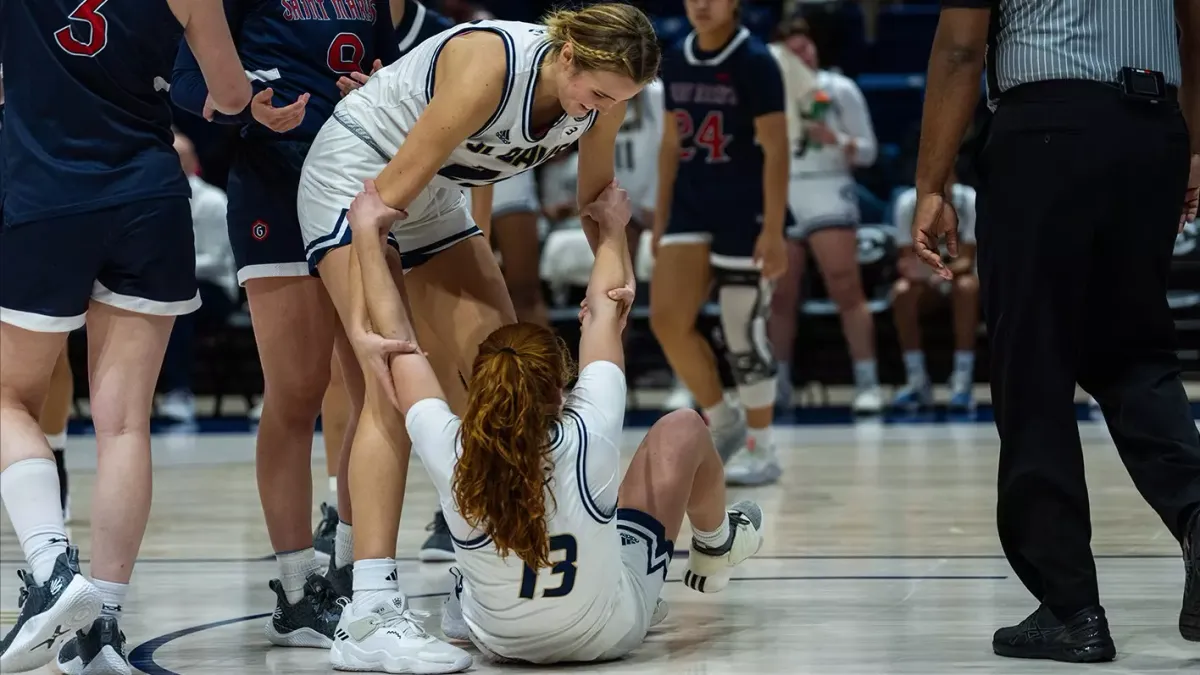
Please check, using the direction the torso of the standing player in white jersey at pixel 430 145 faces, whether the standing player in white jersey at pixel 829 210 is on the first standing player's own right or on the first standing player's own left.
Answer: on the first standing player's own left

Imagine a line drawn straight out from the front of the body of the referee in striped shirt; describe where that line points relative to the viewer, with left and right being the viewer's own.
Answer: facing away from the viewer and to the left of the viewer

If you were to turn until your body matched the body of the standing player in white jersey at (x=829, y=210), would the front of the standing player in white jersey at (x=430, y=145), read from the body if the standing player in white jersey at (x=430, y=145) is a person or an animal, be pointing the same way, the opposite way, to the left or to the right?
to the left

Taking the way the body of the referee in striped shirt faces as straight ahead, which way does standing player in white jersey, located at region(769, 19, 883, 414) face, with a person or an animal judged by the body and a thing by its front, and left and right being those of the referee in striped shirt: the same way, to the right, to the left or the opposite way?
to the left

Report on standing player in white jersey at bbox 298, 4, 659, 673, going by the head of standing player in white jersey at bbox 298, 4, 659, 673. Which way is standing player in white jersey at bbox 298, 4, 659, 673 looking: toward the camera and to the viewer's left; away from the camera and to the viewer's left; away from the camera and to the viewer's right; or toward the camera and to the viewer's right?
toward the camera and to the viewer's right

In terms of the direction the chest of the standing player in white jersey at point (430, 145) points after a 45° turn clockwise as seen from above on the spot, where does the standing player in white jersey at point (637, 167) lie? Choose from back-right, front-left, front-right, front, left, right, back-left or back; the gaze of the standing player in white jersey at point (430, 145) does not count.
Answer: back

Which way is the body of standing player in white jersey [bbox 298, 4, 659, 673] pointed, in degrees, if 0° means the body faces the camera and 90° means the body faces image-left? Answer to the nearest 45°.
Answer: approximately 315°

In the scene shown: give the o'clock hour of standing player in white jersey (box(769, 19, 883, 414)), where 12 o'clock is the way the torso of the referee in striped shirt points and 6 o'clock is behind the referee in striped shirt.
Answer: The standing player in white jersey is roughly at 1 o'clock from the referee in striped shirt.

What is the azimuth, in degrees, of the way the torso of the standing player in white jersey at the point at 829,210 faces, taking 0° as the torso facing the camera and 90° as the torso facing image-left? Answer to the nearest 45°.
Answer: approximately 45°

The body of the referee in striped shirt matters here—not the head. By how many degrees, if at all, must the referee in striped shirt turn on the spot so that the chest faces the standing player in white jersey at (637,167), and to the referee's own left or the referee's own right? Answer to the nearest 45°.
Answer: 0° — they already face them

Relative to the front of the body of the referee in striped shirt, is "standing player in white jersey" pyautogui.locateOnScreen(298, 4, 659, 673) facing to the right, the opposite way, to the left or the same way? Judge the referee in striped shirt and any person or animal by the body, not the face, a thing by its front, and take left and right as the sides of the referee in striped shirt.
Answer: the opposite way
